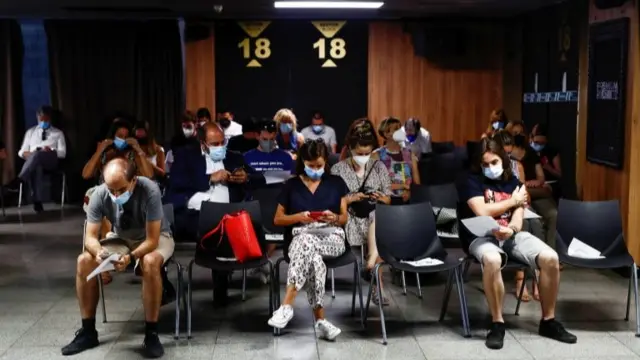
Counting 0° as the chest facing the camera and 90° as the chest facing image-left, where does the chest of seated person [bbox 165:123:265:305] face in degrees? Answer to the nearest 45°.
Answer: approximately 315°

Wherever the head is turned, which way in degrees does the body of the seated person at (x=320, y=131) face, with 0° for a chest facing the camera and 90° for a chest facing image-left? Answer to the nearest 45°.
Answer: approximately 0°

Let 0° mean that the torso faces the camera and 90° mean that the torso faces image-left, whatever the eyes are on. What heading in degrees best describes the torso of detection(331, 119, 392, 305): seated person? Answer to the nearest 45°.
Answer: approximately 0°

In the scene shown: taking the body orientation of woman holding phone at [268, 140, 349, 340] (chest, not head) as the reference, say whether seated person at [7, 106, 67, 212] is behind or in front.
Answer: behind
